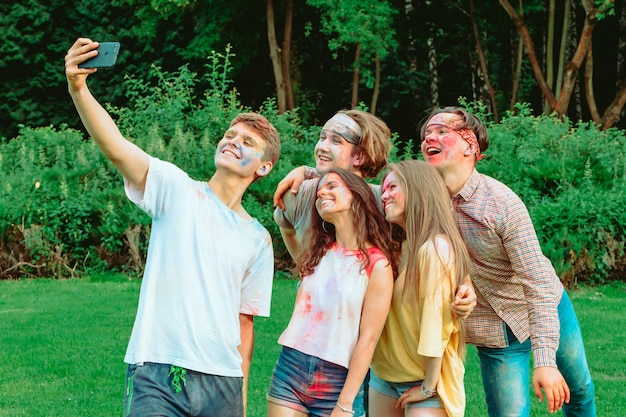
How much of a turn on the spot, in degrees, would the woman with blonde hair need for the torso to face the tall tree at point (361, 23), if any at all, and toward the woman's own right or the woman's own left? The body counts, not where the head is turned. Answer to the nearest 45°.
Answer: approximately 135° to the woman's own right

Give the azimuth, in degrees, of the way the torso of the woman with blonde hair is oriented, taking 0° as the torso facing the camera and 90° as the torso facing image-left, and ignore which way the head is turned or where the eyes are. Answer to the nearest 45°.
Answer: approximately 45°

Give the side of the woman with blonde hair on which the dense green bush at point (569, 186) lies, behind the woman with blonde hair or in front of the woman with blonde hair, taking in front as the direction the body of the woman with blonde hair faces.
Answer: behind

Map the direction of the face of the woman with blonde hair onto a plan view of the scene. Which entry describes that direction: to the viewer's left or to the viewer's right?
to the viewer's left

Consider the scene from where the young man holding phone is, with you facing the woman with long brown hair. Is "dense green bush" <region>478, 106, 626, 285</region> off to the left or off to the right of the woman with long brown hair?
left

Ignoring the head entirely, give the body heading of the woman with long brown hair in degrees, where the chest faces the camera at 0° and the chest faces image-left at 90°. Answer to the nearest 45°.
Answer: approximately 45°

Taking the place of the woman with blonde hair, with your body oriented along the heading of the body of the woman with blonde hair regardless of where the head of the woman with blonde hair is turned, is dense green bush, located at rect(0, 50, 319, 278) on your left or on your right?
on your right
